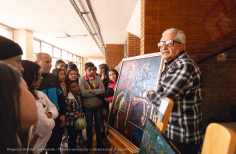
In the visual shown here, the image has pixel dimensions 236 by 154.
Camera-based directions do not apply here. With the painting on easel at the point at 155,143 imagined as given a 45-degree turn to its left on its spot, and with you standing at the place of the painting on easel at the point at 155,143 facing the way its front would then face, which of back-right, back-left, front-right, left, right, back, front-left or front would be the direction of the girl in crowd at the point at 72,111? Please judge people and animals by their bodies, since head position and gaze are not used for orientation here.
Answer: back-right

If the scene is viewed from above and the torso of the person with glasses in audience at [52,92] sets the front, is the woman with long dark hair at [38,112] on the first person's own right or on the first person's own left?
on the first person's own right

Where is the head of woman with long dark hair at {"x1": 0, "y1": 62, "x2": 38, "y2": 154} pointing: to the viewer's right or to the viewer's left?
to the viewer's right

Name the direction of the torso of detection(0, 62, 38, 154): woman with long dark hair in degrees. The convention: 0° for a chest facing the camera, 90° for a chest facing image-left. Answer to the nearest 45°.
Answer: approximately 225°

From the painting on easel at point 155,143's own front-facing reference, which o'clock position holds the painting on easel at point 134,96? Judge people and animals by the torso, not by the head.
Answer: the painting on easel at point 134,96 is roughly at 4 o'clock from the painting on easel at point 155,143.

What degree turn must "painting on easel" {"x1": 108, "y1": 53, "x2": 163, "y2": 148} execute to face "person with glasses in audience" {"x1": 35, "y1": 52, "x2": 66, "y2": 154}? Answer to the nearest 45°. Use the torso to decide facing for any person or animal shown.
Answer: approximately 45° to its right

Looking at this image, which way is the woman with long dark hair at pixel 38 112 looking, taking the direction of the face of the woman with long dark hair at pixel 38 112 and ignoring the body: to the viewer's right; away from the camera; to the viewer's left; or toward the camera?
to the viewer's right

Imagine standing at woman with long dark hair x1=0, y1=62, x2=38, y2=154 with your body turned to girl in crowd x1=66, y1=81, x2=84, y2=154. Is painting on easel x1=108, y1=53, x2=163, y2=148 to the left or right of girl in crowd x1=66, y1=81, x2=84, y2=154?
right
